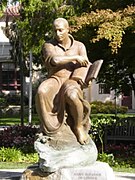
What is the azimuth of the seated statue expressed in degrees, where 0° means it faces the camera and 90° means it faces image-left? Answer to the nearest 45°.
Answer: approximately 0°

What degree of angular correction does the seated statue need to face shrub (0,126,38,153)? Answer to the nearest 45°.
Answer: approximately 180°

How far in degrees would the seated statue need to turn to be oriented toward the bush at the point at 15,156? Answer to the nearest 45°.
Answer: approximately 180°
